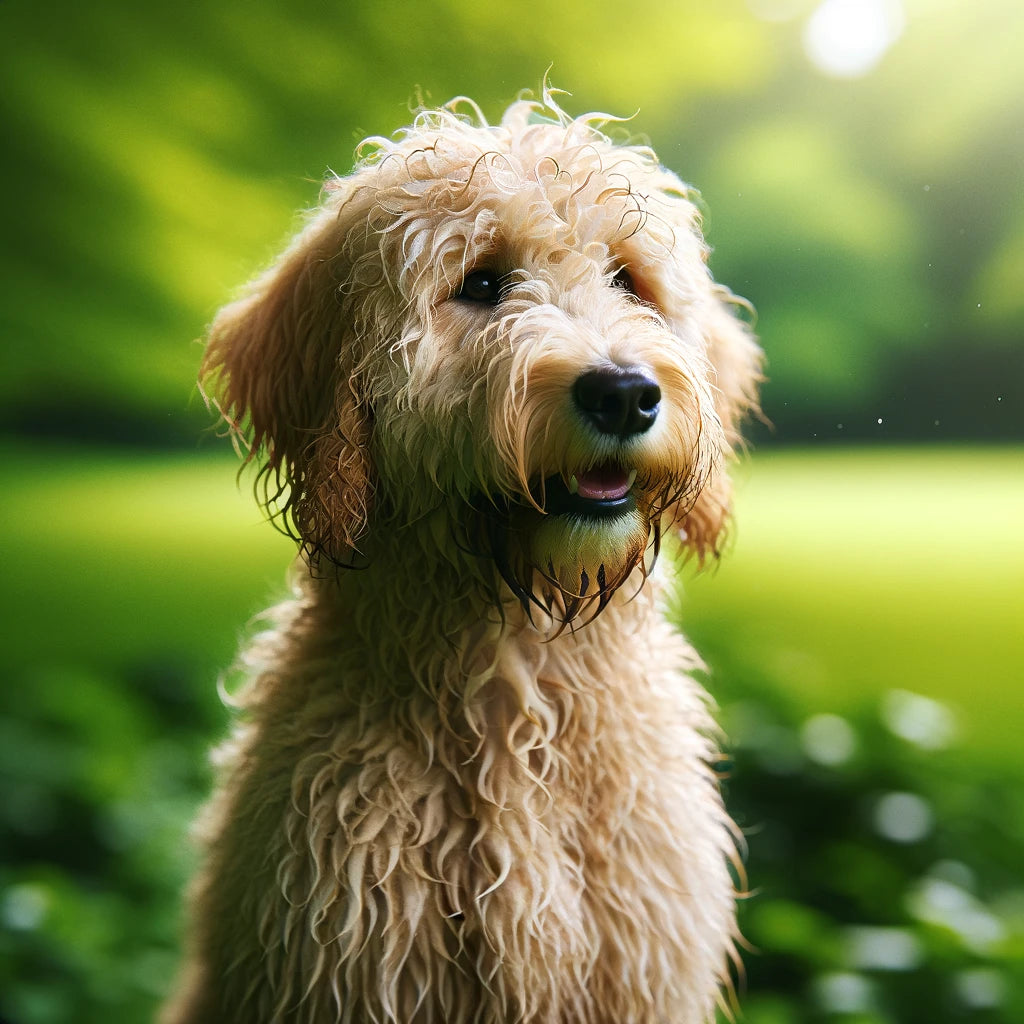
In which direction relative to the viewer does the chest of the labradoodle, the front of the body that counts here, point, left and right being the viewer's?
facing the viewer and to the right of the viewer
